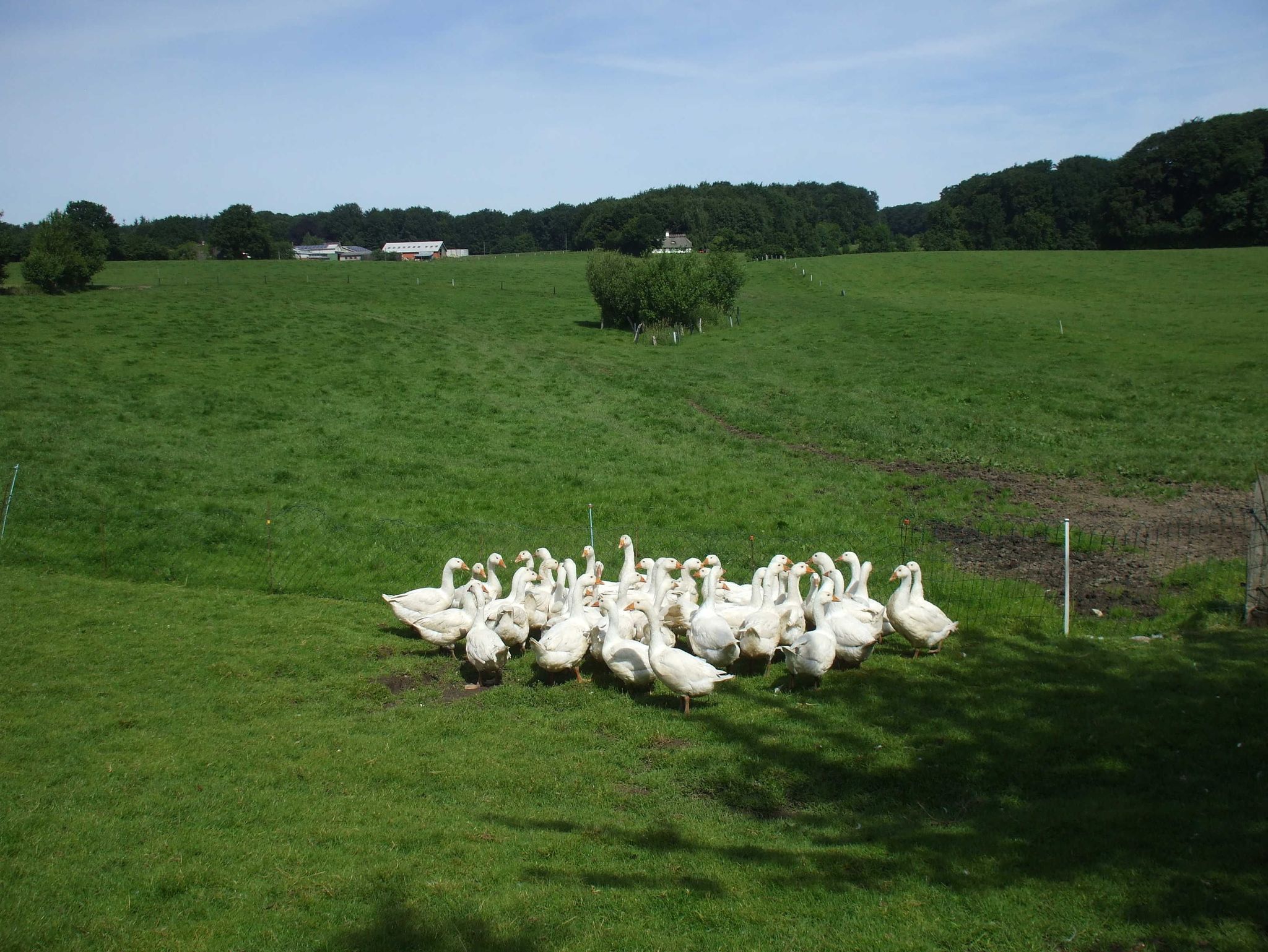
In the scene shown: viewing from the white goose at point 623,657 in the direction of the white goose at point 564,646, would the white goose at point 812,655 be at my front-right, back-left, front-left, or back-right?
back-right

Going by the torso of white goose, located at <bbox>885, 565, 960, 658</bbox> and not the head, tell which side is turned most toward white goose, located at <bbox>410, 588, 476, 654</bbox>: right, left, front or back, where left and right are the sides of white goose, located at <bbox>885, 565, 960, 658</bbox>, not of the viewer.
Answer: front

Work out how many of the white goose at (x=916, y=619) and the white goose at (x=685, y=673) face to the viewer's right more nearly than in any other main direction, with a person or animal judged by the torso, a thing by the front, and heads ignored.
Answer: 0

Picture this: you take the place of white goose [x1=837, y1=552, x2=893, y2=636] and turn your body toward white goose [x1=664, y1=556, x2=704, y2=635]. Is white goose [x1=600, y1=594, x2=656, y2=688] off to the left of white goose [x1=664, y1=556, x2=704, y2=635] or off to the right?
left

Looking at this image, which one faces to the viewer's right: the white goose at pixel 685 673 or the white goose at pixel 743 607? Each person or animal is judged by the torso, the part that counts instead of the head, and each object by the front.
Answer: the white goose at pixel 743 607

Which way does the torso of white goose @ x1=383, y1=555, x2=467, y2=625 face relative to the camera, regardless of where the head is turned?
to the viewer's right

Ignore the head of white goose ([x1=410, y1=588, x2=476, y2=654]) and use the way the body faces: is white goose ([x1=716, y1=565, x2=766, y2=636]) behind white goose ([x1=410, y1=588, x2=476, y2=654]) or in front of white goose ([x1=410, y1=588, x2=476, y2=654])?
in front

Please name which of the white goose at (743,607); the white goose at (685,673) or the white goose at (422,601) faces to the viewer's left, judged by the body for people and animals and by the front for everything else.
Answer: the white goose at (685,673)

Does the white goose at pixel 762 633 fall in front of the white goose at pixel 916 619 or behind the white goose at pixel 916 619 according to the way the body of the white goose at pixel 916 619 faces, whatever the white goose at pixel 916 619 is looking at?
in front

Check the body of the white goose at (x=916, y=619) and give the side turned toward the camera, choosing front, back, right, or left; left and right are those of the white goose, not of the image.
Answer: left

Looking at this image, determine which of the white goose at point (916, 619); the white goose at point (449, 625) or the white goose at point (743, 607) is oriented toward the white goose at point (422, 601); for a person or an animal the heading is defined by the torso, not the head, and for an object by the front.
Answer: the white goose at point (916, 619)

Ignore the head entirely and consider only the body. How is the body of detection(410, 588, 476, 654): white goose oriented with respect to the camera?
to the viewer's right

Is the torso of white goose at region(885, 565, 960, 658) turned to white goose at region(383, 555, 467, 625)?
yes

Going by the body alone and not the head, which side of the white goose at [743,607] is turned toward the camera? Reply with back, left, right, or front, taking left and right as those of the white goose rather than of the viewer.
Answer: right
